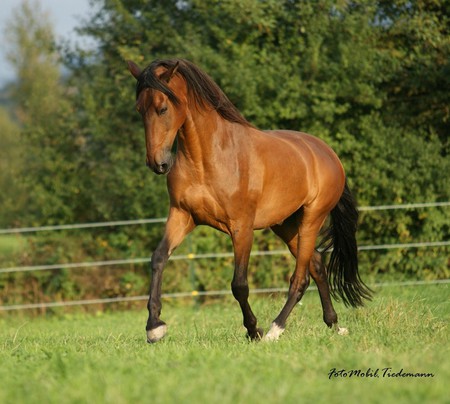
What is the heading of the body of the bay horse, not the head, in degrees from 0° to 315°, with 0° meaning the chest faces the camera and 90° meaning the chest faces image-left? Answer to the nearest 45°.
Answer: approximately 45°
